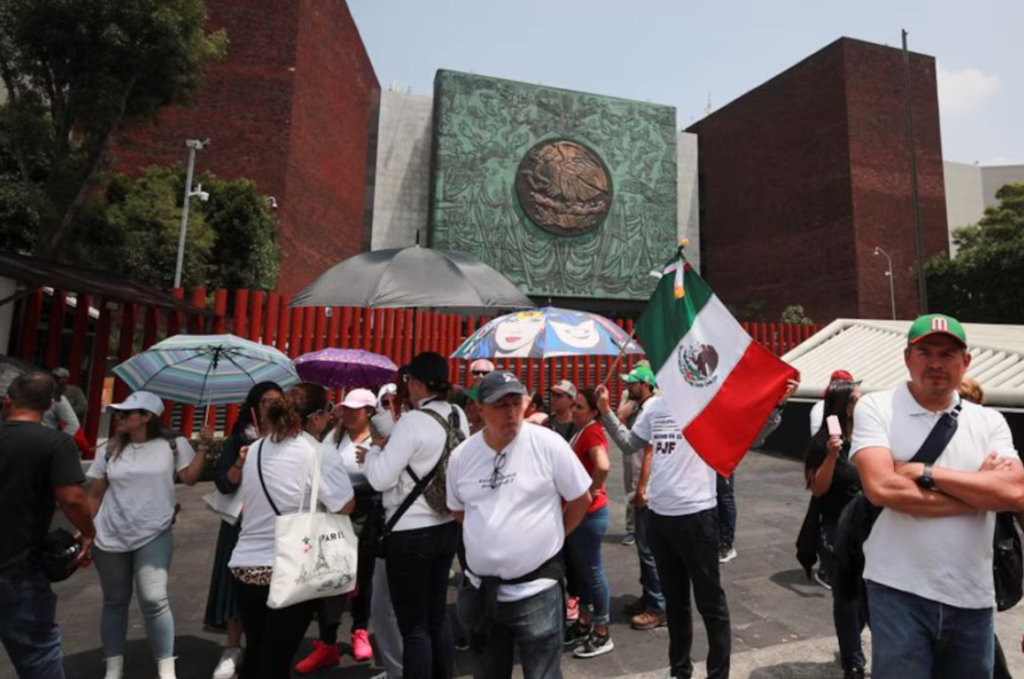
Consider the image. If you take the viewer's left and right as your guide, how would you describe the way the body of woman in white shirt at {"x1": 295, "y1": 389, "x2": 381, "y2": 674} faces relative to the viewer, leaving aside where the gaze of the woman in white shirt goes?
facing the viewer and to the left of the viewer

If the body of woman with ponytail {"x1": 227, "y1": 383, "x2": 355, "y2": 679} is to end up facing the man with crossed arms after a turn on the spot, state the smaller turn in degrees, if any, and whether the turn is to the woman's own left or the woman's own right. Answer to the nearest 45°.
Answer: approximately 90° to the woman's own right

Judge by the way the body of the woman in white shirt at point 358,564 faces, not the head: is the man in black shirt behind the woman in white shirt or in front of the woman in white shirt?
in front

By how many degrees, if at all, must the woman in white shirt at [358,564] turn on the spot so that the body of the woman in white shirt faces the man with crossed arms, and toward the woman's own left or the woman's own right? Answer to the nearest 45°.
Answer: approximately 90° to the woman's own left

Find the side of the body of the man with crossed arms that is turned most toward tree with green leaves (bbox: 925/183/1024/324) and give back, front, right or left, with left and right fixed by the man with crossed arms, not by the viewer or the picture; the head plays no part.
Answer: back

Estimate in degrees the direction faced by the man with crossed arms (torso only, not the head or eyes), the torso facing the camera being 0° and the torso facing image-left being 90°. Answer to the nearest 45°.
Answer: approximately 0°

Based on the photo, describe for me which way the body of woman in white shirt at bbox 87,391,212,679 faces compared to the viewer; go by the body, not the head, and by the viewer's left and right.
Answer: facing the viewer

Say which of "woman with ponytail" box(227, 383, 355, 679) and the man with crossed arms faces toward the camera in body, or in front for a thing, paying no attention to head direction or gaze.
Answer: the man with crossed arms

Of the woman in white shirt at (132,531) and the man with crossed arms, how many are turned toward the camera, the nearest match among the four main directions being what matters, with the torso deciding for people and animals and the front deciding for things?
2

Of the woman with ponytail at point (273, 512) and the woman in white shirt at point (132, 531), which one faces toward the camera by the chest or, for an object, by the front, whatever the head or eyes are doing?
the woman in white shirt

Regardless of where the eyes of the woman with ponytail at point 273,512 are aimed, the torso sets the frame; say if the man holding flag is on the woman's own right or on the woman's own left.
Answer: on the woman's own right

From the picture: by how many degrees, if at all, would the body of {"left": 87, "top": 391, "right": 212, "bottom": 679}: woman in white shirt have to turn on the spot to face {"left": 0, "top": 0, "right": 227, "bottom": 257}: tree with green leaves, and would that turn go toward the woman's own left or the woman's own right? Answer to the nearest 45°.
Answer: approximately 180°

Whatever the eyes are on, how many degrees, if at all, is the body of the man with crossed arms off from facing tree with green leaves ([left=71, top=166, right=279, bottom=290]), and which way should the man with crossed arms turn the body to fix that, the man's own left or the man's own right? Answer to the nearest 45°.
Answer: approximately 90° to the man's own right

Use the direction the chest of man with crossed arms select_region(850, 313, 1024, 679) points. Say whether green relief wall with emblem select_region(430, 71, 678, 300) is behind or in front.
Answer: behind
